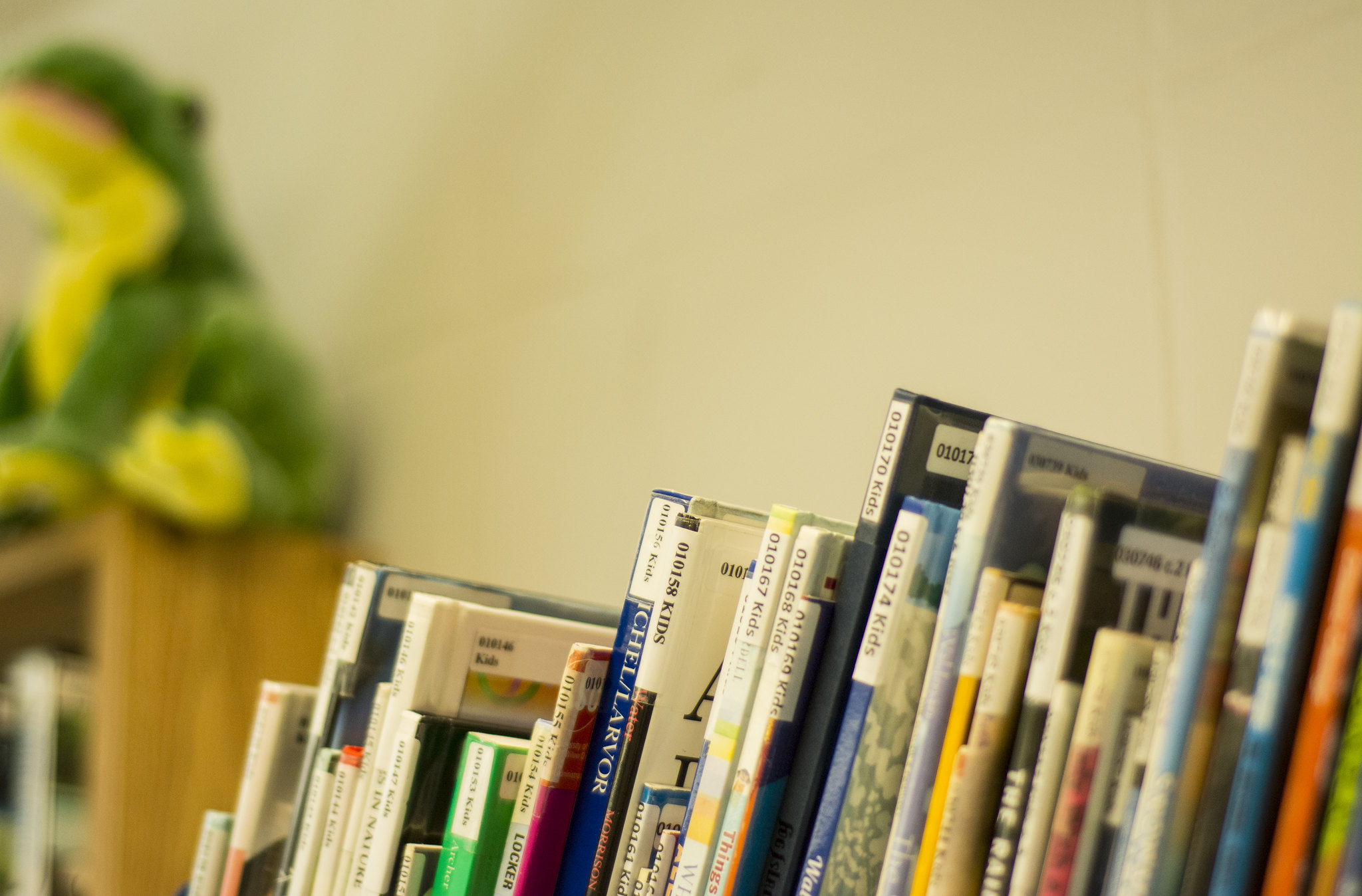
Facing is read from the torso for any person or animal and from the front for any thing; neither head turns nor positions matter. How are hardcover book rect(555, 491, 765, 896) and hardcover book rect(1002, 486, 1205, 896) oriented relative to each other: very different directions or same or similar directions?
same or similar directions

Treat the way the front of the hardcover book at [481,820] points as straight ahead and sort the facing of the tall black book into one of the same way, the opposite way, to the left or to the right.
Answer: the same way

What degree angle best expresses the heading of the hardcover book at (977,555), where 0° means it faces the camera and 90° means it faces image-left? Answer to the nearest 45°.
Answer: approximately 315°

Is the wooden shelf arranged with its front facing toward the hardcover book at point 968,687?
no

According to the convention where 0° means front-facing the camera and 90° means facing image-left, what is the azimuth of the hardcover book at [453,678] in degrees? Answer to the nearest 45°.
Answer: approximately 315°

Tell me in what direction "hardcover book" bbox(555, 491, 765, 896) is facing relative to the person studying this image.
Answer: facing the viewer and to the right of the viewer

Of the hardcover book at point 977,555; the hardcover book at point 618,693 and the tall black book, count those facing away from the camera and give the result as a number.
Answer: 0
